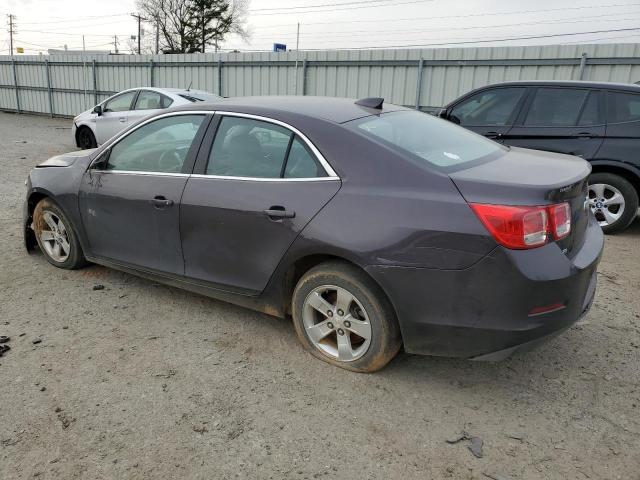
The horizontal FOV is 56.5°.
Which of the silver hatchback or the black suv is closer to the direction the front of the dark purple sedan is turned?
the silver hatchback

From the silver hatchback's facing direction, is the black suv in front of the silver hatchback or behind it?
behind

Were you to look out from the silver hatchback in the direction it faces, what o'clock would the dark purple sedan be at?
The dark purple sedan is roughly at 7 o'clock from the silver hatchback.

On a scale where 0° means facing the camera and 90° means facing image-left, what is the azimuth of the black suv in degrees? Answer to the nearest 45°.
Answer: approximately 90°

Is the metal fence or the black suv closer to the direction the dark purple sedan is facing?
the metal fence

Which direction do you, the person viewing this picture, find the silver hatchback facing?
facing away from the viewer and to the left of the viewer

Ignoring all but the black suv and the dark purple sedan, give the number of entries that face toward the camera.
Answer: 0

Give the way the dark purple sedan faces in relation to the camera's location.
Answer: facing away from the viewer and to the left of the viewer

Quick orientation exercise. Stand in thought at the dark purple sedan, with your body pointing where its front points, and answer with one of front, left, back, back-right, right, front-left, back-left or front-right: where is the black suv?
right

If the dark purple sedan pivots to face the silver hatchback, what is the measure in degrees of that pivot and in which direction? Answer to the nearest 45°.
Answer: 0° — it already faces it
